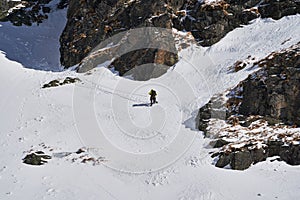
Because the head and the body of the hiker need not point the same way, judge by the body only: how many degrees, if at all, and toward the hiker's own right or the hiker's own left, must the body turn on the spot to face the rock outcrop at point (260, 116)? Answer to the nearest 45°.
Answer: approximately 45° to the hiker's own right

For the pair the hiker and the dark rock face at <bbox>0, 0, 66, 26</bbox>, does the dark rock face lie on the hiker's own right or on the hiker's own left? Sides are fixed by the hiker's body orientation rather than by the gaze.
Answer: on the hiker's own left

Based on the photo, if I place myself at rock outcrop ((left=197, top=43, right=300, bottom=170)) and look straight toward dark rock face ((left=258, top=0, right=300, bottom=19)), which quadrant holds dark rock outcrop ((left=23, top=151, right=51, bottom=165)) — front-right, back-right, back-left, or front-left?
back-left

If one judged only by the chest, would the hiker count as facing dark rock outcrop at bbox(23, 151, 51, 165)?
no

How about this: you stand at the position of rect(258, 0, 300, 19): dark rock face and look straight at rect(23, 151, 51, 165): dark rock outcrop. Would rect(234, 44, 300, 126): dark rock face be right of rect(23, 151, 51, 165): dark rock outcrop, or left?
left
